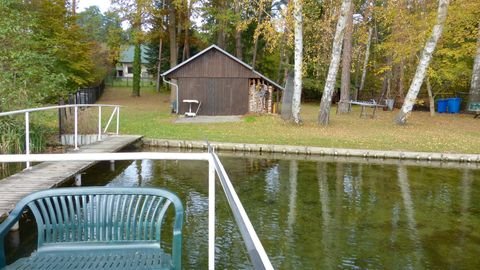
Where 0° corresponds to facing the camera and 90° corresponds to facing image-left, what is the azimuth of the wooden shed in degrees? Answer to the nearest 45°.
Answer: approximately 0°

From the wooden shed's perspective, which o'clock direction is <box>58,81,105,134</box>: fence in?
The fence is roughly at 3 o'clock from the wooden shed.

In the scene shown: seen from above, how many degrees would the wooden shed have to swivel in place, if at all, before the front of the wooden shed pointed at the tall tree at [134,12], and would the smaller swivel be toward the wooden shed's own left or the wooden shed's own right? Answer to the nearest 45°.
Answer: approximately 135° to the wooden shed's own right

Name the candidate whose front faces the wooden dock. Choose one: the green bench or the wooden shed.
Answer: the wooden shed

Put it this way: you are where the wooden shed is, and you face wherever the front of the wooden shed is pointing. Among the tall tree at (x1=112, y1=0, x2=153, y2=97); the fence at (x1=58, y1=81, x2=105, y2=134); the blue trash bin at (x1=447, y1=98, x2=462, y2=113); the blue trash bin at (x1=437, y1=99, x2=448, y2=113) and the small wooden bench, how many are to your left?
3

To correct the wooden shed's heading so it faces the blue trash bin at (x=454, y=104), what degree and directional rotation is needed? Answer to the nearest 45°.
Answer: approximately 90° to its left

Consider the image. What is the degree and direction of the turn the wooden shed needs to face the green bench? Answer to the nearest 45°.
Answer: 0° — it already faces it

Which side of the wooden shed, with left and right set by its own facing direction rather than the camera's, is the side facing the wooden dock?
front

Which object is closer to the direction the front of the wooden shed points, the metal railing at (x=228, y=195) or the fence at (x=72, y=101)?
the metal railing
